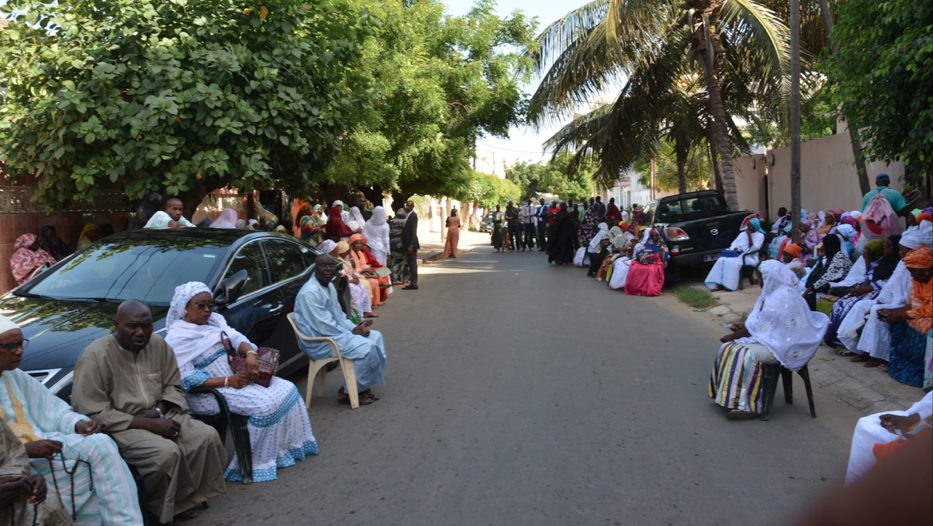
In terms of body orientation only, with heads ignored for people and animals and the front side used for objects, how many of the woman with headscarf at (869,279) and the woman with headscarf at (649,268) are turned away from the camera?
0

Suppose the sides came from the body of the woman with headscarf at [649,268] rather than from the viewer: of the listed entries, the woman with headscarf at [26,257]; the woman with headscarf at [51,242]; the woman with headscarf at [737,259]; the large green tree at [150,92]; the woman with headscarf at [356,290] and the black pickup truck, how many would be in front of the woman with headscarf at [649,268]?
4

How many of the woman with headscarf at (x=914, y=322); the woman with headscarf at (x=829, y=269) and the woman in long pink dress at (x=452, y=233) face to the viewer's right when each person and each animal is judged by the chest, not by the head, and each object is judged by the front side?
0

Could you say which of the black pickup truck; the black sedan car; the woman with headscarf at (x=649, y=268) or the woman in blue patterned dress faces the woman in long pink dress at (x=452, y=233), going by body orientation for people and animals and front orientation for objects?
the black pickup truck

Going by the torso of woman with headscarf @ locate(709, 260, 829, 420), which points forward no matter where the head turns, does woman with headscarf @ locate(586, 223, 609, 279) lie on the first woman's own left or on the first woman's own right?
on the first woman's own right

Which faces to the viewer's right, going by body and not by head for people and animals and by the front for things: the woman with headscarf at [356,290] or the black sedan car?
the woman with headscarf

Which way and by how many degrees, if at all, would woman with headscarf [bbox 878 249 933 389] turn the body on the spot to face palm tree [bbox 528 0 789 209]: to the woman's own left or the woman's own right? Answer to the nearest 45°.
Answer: approximately 45° to the woman's own right

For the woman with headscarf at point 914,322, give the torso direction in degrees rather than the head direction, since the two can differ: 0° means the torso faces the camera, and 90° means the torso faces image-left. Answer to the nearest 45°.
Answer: approximately 90°

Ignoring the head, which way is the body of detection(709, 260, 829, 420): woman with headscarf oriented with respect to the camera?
to the viewer's left

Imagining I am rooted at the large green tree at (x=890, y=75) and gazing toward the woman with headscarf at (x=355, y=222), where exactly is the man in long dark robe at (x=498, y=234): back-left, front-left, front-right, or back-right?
front-right

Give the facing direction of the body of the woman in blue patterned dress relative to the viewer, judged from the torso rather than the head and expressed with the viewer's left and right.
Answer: facing the viewer and to the right of the viewer

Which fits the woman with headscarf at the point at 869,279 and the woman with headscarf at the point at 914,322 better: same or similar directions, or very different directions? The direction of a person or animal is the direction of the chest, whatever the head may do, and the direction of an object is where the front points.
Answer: same or similar directions

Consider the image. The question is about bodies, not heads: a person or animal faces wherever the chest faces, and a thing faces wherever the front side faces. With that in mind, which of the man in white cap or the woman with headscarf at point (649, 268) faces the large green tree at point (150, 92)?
the woman with headscarf

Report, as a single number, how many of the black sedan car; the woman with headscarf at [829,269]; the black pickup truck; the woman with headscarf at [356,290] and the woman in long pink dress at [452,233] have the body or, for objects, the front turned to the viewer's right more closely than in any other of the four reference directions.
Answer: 1

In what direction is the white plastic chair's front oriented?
to the viewer's right

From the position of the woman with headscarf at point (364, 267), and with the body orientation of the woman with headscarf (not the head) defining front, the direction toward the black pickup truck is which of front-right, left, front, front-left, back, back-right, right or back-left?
front-left
